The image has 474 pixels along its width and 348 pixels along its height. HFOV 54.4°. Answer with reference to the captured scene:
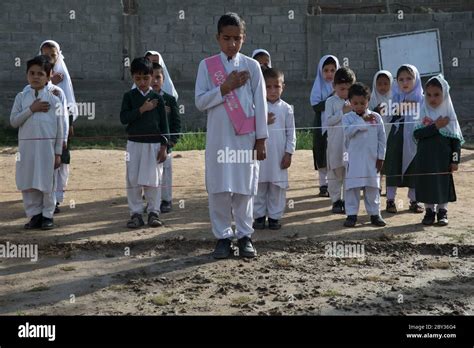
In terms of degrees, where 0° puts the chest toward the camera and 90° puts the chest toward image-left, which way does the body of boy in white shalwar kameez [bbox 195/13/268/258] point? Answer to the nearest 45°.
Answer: approximately 0°

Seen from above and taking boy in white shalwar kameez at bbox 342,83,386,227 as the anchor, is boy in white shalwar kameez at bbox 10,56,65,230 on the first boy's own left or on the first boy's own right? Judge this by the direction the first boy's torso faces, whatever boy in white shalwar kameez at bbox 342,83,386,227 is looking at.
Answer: on the first boy's own right

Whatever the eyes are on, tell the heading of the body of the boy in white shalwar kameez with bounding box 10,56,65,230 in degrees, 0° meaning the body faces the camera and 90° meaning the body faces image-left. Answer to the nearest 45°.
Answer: approximately 0°

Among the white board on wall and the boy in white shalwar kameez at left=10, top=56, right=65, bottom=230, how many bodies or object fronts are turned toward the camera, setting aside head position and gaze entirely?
2

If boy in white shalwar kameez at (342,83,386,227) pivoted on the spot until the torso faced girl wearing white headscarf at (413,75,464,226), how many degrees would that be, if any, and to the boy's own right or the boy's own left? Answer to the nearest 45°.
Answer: approximately 90° to the boy's own left
